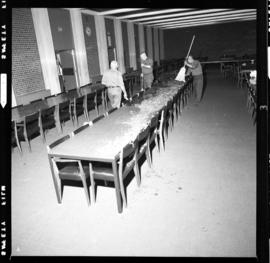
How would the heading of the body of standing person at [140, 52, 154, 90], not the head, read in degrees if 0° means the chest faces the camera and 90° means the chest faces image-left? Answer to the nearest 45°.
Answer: approximately 90°

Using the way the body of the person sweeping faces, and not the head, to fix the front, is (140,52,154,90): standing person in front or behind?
in front

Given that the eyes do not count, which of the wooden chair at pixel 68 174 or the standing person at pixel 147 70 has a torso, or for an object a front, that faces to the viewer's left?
the standing person

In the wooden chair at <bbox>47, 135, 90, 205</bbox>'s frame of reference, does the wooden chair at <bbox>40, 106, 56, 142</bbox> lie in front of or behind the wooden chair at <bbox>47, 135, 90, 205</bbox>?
behind

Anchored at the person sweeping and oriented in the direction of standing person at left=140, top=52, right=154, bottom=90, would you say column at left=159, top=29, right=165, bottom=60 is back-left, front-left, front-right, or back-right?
front-right

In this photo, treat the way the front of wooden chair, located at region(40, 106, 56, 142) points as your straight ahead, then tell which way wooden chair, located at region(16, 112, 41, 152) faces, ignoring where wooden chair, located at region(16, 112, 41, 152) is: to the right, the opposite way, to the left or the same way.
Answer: the same way

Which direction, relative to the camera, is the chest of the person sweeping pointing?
to the viewer's left

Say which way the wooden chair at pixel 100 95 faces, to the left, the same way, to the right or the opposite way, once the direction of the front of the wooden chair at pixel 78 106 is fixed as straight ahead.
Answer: the same way

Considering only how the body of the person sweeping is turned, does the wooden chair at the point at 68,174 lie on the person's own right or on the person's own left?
on the person's own left
